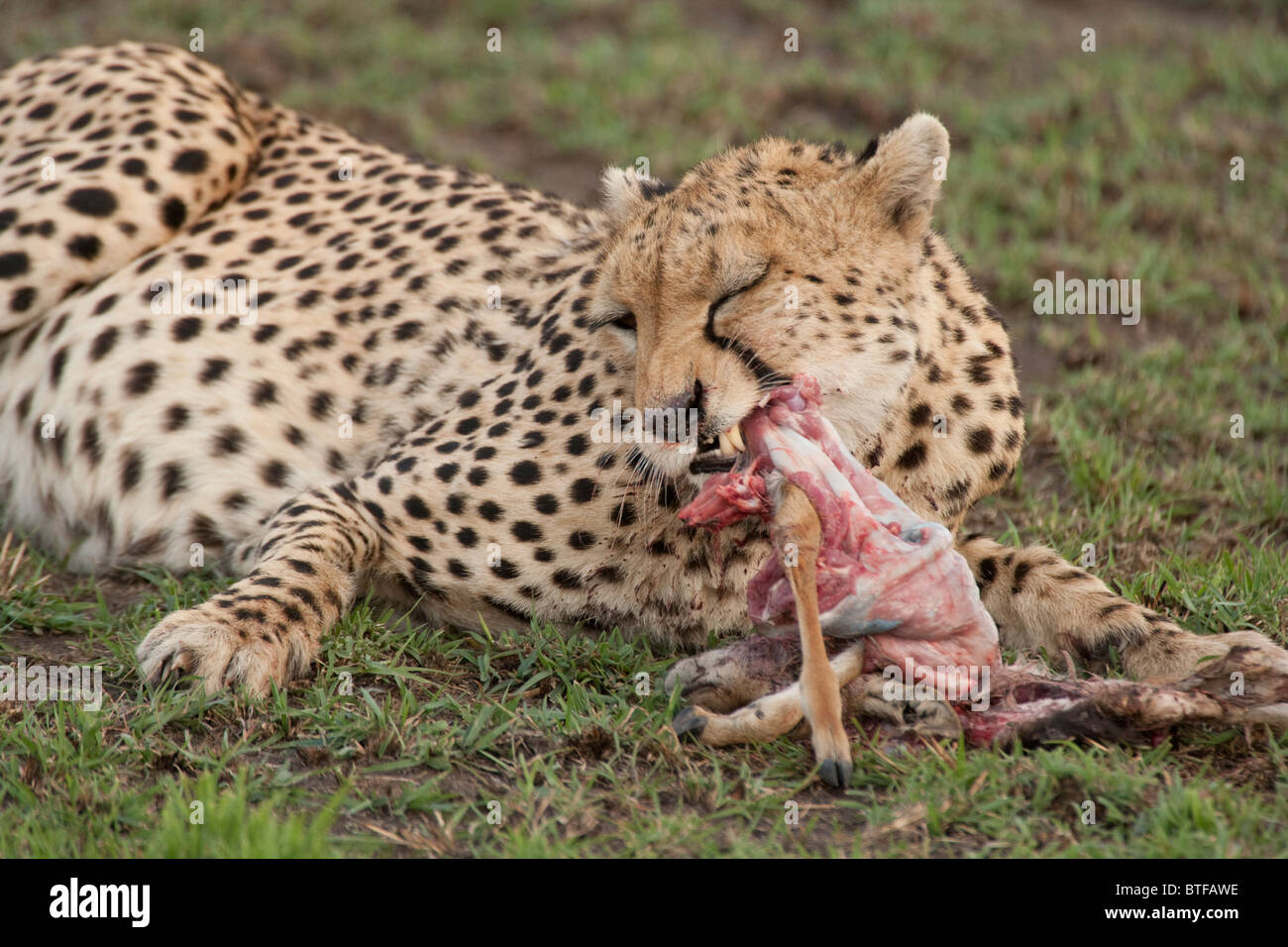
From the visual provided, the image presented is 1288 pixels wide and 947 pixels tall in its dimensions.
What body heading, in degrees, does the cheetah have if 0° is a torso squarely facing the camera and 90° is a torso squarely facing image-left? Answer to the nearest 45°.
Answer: approximately 315°
